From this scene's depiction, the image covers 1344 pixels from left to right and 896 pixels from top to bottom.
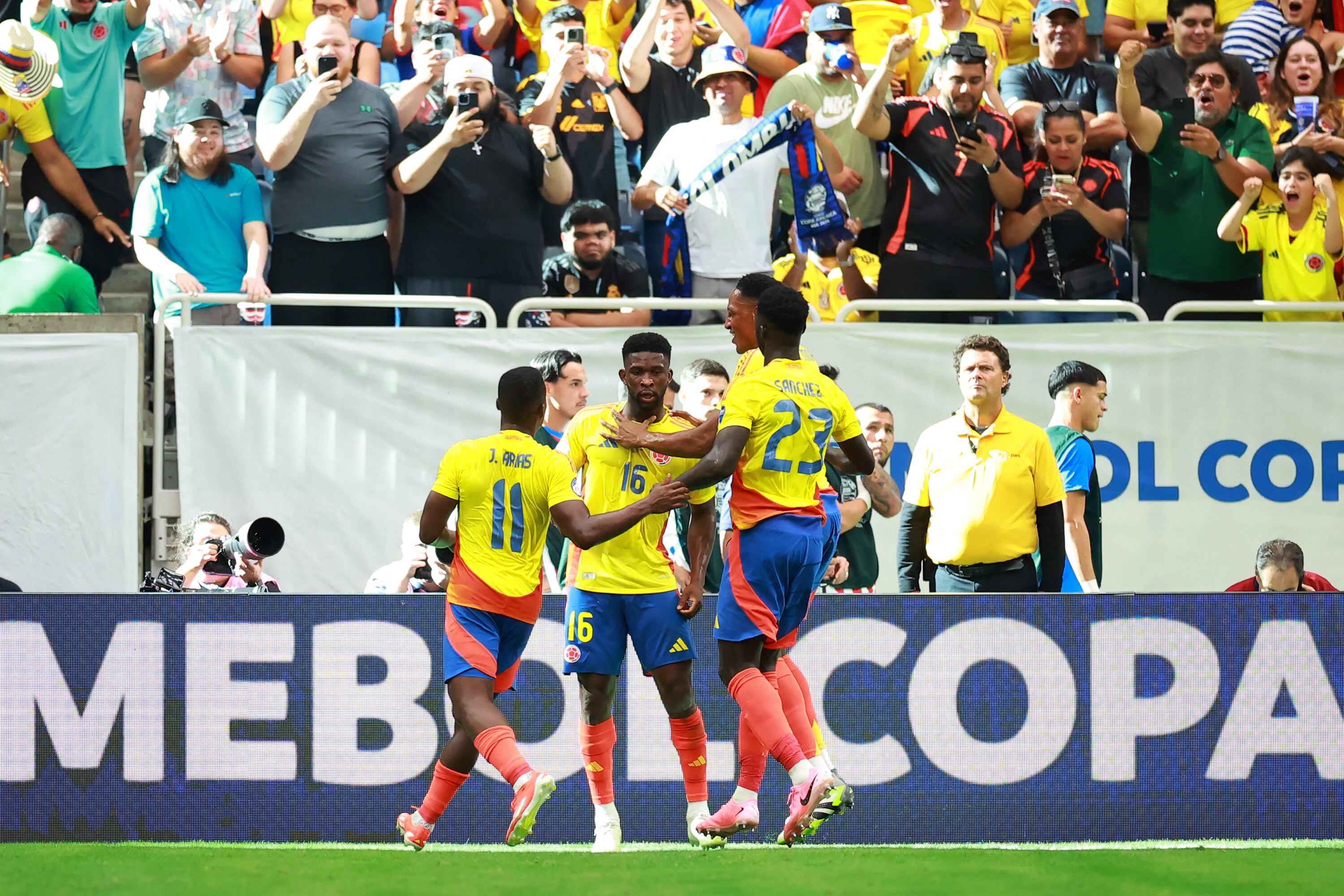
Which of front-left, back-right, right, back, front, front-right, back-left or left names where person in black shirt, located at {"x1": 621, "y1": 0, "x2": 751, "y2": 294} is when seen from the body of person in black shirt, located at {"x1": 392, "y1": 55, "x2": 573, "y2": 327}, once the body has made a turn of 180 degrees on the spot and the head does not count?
front-right

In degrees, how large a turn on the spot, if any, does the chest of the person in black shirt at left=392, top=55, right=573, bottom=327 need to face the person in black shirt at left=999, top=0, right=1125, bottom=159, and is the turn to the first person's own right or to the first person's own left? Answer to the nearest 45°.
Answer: approximately 90° to the first person's own left

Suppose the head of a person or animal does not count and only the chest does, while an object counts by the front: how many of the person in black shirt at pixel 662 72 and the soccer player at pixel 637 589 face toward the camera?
2

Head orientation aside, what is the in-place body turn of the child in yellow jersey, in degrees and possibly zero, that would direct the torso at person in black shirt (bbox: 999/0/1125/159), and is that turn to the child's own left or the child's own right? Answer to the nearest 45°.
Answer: approximately 90° to the child's own right

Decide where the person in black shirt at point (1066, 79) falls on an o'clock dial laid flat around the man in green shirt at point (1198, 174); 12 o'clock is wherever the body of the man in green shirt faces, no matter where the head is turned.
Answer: The person in black shirt is roughly at 4 o'clock from the man in green shirt.

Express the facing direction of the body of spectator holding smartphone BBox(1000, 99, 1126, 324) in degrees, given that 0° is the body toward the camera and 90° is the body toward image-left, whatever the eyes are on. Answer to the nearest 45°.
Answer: approximately 0°
